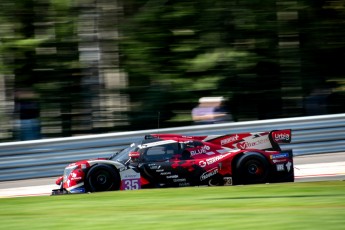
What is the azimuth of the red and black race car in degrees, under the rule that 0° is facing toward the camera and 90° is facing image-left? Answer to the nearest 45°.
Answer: approximately 90°
